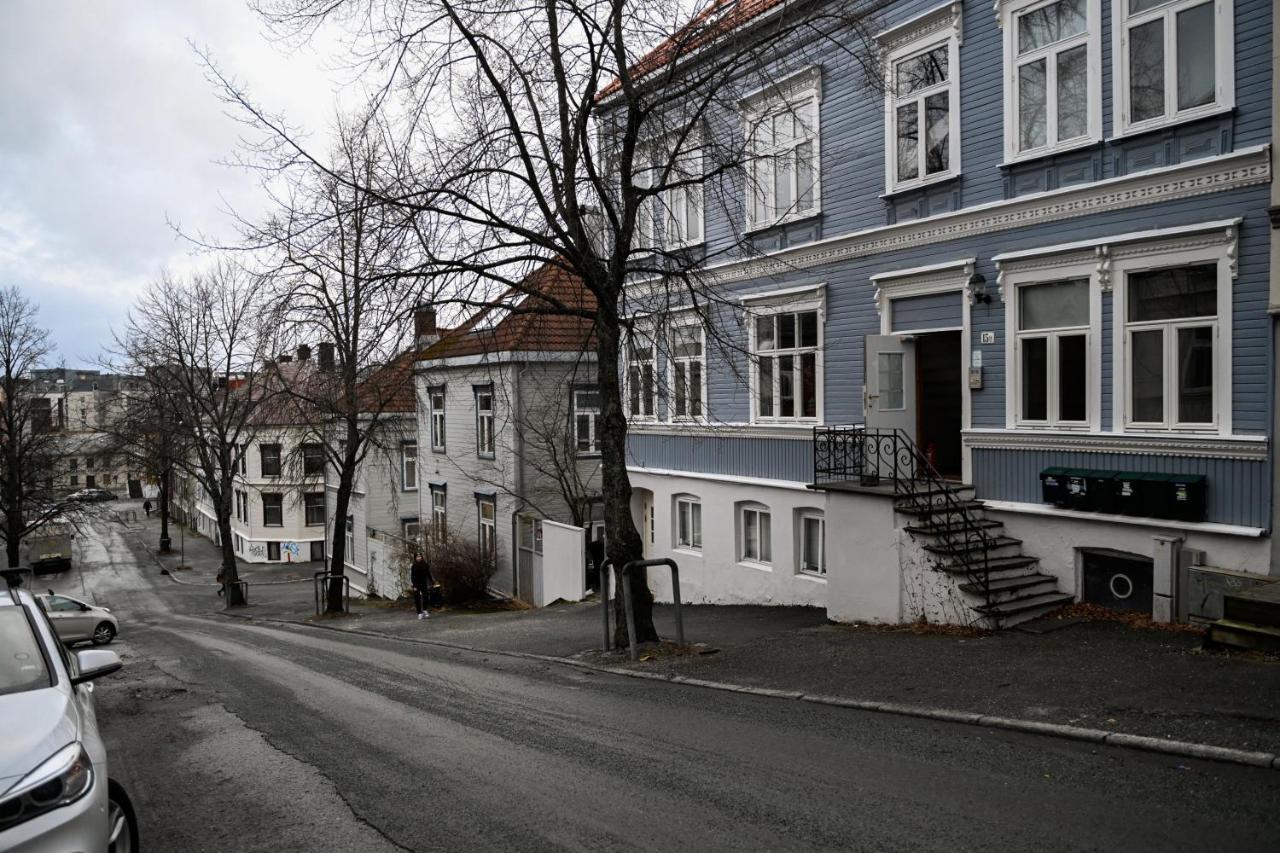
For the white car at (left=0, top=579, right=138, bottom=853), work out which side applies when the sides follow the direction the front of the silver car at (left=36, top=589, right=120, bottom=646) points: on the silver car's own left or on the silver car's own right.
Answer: on the silver car's own right

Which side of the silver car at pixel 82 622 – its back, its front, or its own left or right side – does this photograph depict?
right

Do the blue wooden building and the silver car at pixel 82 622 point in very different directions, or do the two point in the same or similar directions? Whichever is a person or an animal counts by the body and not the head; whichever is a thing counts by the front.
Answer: very different directions

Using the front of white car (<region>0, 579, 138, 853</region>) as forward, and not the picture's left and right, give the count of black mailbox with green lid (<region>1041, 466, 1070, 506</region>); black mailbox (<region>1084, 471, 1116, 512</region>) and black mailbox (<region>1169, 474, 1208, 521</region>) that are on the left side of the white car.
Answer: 3

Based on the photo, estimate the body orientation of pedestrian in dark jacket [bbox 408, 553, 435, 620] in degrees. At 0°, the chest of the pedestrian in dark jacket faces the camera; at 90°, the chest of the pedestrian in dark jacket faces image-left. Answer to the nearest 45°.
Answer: approximately 0°

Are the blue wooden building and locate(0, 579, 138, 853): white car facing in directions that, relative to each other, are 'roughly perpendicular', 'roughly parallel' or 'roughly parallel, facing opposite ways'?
roughly perpendicular

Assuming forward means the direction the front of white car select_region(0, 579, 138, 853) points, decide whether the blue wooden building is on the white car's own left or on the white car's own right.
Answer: on the white car's own left

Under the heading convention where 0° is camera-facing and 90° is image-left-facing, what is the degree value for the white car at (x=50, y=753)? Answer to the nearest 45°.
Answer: approximately 0°

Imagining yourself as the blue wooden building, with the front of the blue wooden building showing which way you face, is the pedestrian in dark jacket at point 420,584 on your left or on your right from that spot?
on your right

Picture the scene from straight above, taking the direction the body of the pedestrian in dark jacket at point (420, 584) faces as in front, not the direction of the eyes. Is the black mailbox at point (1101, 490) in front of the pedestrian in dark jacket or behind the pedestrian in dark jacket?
in front

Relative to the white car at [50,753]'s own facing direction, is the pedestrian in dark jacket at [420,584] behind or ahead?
behind

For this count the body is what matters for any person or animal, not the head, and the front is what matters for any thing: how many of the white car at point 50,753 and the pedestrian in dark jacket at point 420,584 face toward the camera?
2

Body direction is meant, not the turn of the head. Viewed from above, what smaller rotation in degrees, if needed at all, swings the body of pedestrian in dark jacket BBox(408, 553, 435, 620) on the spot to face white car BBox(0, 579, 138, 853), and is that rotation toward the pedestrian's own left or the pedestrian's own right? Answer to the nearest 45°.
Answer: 0° — they already face it
